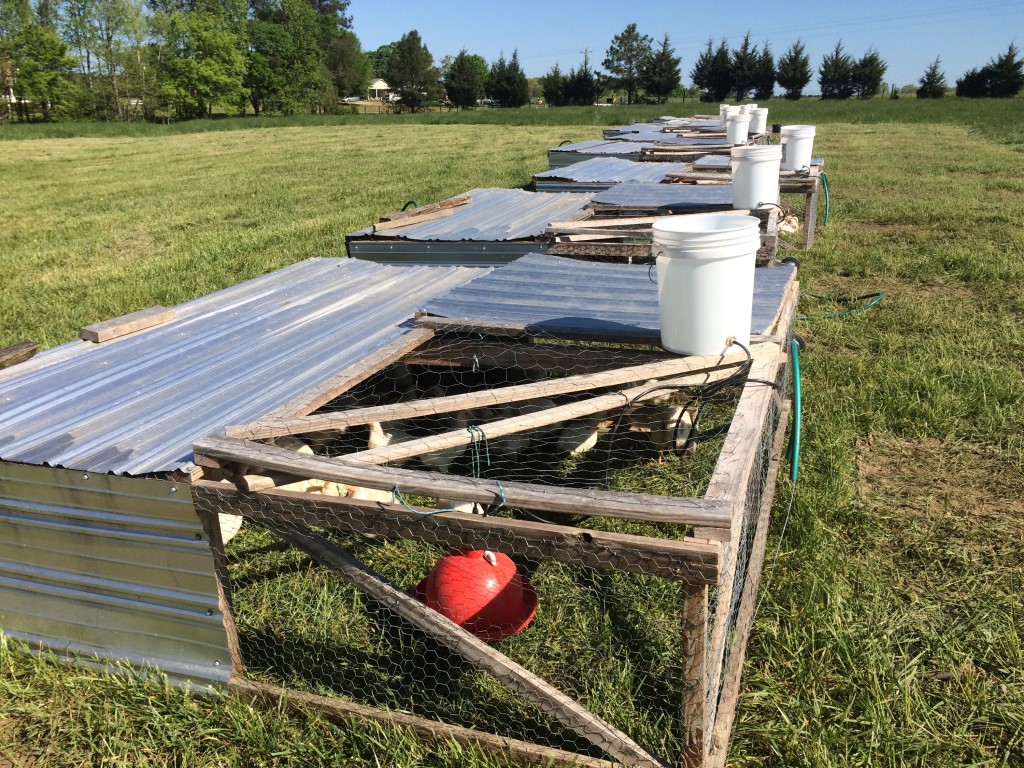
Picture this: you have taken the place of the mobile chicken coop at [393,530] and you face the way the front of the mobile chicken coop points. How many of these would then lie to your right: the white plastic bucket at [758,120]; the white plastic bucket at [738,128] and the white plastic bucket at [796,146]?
0

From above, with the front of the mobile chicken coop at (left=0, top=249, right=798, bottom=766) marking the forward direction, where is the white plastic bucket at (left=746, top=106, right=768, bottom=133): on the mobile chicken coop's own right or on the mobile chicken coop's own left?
on the mobile chicken coop's own left

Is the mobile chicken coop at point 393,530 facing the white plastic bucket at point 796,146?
no

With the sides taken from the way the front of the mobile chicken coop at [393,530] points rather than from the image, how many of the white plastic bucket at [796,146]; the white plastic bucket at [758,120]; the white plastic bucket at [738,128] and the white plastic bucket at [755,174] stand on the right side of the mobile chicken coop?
0

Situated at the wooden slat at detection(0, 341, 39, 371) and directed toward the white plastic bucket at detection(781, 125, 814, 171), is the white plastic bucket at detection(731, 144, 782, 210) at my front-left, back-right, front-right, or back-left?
front-right

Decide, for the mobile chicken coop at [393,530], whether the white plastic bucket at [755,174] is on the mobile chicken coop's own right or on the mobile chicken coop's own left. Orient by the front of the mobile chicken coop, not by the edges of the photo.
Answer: on the mobile chicken coop's own left
